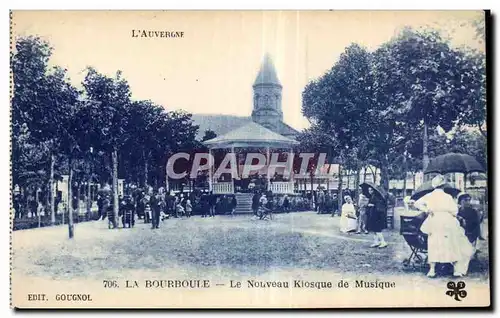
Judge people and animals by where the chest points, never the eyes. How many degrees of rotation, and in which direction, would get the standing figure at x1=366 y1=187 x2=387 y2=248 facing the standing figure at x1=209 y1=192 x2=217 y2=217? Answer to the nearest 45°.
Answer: approximately 45° to its right

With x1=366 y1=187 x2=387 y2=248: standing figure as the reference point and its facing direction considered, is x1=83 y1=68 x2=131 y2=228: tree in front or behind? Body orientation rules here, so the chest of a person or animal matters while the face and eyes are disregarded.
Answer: in front
